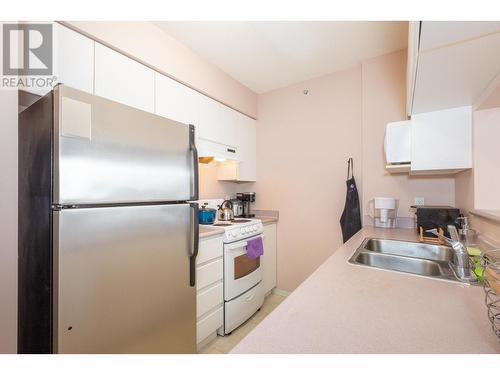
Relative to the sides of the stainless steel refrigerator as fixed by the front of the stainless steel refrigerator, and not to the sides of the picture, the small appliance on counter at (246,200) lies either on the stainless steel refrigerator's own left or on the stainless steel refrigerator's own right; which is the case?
on the stainless steel refrigerator's own left

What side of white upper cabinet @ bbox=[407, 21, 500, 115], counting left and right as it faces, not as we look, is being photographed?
left

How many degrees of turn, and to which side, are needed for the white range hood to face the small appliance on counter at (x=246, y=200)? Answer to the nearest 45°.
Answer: approximately 90° to its left

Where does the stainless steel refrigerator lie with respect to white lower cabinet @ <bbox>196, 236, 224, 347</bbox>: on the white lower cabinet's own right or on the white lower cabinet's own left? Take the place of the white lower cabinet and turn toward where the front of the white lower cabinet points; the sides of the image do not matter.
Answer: on the white lower cabinet's own right
